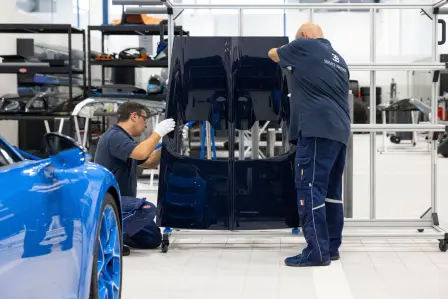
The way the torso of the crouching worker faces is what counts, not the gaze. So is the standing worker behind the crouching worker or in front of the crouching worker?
in front

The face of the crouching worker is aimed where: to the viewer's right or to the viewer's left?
to the viewer's right

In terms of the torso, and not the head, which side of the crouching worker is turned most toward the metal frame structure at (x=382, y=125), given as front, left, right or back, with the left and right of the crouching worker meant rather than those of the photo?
front

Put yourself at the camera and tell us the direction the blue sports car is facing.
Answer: facing away from the viewer and to the right of the viewer

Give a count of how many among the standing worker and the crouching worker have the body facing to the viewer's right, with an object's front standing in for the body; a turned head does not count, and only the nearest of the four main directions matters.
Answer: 1

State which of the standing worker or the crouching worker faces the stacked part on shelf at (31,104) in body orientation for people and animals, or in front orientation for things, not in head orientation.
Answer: the standing worker

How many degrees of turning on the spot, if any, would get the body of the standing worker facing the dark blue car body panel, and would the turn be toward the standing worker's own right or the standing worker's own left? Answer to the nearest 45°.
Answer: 0° — they already face it

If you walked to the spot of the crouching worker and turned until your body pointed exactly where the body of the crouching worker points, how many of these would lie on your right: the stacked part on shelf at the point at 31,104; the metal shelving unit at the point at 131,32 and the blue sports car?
1

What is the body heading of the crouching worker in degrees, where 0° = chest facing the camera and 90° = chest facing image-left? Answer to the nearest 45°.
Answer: approximately 270°

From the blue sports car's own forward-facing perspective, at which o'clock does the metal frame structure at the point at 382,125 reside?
The metal frame structure is roughly at 12 o'clock from the blue sports car.

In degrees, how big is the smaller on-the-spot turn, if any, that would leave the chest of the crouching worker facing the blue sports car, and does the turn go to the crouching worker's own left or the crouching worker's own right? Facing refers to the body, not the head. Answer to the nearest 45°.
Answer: approximately 90° to the crouching worker's own right

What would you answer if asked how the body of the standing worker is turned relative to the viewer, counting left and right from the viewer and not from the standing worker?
facing away from the viewer and to the left of the viewer
